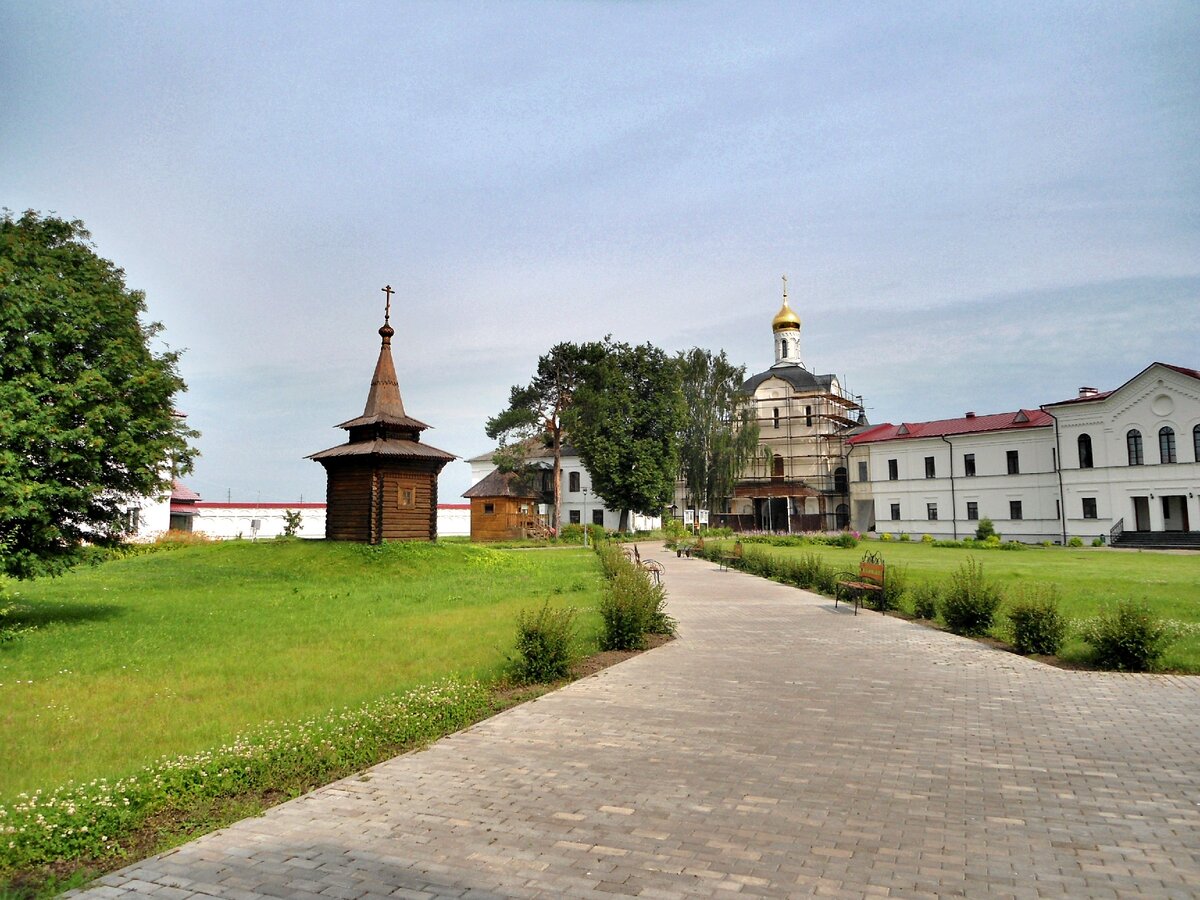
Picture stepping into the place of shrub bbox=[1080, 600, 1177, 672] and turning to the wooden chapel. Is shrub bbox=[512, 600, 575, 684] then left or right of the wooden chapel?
left

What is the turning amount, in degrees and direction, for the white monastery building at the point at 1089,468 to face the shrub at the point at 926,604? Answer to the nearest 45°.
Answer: approximately 45° to its left

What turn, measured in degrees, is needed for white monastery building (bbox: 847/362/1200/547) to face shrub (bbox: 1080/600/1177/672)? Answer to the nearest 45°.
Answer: approximately 45° to its left

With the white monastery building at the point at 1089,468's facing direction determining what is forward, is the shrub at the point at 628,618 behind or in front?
in front

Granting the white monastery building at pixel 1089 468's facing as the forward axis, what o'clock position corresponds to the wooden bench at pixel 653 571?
The wooden bench is roughly at 11 o'clock from the white monastery building.

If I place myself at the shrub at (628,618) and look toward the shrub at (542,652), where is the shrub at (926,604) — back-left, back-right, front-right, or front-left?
back-left

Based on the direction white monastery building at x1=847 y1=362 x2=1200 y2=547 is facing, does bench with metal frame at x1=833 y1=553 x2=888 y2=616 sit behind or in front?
in front

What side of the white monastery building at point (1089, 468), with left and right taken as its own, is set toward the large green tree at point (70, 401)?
front

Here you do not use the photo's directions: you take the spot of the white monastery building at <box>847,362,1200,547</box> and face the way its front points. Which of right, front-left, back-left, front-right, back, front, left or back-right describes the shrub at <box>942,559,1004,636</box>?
front-left

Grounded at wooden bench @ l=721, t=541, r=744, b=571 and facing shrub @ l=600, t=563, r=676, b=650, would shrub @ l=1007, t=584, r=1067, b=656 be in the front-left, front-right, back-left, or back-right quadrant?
front-left

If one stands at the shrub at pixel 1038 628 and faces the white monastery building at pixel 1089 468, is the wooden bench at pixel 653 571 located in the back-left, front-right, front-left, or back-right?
front-left

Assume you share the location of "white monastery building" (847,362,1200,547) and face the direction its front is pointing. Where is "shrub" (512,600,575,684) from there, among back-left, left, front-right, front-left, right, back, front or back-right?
front-left

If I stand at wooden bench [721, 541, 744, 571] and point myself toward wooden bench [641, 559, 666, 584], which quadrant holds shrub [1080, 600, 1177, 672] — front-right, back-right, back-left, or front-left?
front-left

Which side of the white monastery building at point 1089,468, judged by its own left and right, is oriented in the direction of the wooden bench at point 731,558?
front

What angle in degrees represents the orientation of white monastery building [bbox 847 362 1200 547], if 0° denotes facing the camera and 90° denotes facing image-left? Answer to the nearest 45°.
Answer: approximately 45°

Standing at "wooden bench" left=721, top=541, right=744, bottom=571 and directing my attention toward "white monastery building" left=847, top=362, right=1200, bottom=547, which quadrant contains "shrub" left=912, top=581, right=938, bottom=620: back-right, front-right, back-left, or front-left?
back-right
